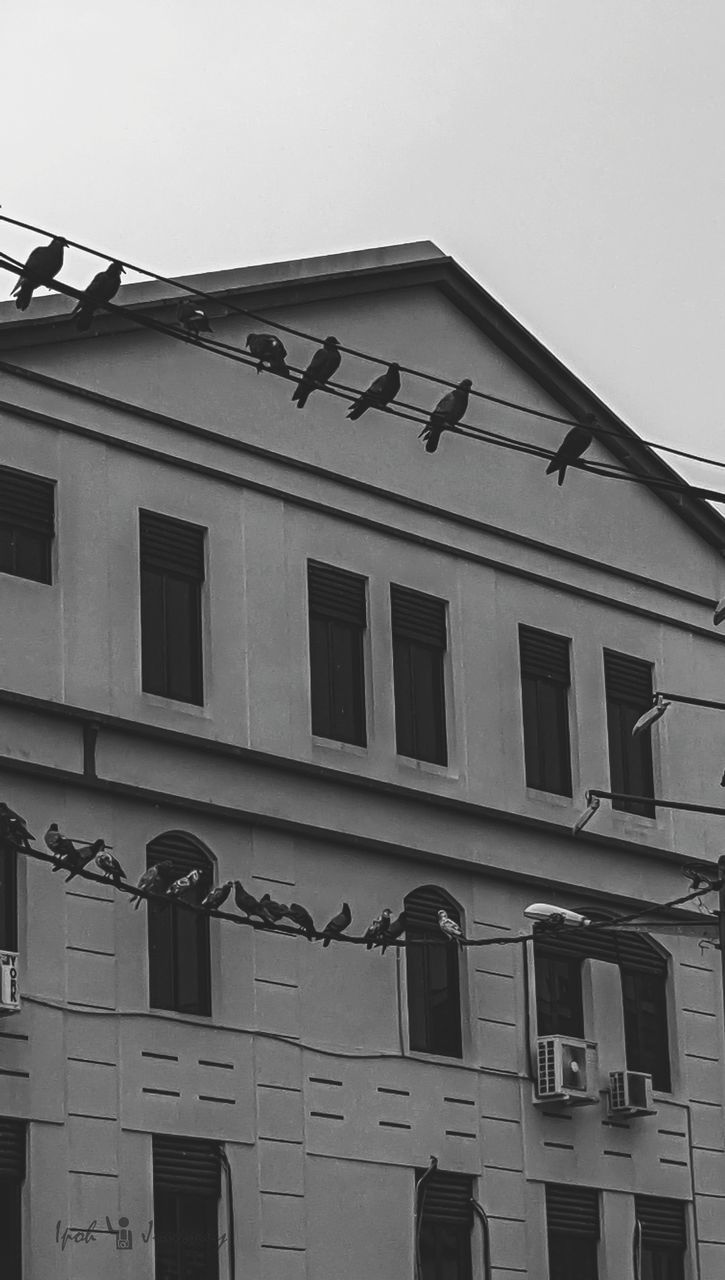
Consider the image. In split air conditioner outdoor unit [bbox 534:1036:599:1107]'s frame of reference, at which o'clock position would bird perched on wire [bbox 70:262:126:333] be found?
The bird perched on wire is roughly at 2 o'clock from the split air conditioner outdoor unit.

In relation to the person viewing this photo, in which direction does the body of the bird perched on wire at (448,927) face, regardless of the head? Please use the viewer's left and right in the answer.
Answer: facing to the left of the viewer

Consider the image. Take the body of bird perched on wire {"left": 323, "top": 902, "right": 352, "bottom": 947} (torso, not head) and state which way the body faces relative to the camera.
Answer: to the viewer's right

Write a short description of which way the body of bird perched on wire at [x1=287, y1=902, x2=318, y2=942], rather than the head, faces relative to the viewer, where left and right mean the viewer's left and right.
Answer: facing to the left of the viewer

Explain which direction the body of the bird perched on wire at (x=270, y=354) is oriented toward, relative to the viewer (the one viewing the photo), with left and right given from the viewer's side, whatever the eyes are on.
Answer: facing to the left of the viewer
